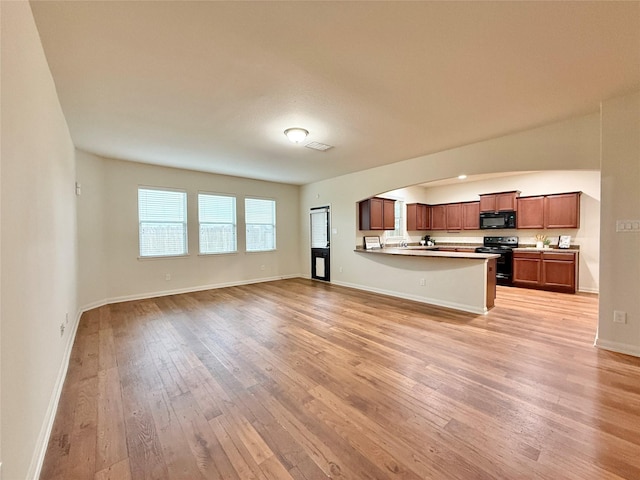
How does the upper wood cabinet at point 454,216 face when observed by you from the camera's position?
facing the viewer

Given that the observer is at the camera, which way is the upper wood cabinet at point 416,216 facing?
facing the viewer and to the right of the viewer

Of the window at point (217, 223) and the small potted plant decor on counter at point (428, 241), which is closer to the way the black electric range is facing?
the window

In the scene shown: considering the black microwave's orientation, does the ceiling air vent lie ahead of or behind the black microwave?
ahead

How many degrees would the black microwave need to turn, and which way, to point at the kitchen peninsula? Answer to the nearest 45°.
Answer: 0° — it already faces it

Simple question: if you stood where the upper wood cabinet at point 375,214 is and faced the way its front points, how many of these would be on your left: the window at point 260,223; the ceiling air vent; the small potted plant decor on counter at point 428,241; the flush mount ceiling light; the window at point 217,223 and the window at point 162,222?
1

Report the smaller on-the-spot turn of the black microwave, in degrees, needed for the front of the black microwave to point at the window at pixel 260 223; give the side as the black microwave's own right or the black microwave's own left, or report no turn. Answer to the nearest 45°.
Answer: approximately 45° to the black microwave's own right

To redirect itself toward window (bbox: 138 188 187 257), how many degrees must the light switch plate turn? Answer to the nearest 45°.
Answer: approximately 45° to its right

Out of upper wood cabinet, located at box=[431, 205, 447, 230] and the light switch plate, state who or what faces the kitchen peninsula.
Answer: the upper wood cabinet

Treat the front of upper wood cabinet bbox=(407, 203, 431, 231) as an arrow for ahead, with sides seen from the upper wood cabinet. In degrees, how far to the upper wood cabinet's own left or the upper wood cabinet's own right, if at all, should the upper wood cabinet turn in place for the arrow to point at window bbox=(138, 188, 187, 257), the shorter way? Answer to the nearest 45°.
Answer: approximately 90° to the upper wood cabinet's own right

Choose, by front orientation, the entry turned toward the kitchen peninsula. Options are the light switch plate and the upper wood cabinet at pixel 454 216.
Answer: the upper wood cabinet

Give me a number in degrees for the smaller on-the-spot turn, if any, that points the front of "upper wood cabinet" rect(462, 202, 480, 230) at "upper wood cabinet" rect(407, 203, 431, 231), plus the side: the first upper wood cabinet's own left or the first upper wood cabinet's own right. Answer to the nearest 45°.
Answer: approximately 90° to the first upper wood cabinet's own right

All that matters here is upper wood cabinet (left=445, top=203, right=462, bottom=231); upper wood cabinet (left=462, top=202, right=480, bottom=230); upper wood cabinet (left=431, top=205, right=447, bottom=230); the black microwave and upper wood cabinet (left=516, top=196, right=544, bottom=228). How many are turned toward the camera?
5

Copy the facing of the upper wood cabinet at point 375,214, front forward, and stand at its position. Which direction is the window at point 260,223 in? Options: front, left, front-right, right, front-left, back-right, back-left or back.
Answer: back-right

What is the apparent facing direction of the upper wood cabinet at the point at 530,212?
toward the camera

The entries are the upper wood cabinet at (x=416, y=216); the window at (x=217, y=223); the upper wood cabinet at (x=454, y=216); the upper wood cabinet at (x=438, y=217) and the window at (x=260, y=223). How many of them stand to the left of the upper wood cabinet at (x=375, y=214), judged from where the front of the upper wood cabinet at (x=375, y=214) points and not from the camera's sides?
3

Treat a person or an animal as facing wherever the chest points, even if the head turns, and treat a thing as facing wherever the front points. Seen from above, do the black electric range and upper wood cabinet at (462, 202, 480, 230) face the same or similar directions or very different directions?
same or similar directions

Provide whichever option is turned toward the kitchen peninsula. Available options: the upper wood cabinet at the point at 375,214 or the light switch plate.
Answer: the upper wood cabinet

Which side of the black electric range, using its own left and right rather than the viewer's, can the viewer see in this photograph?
front
